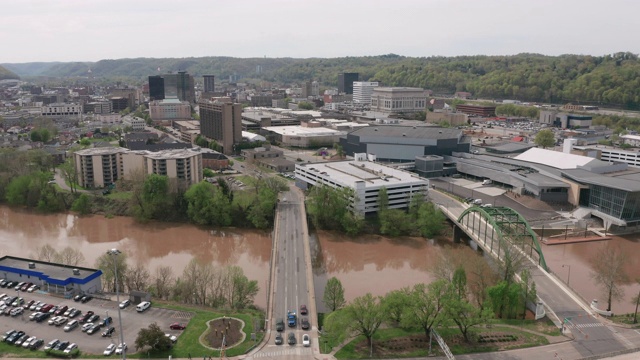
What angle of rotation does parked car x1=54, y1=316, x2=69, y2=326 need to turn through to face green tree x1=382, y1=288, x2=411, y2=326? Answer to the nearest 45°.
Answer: approximately 90° to its left

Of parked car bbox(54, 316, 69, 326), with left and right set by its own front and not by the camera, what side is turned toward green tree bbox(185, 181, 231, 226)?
back

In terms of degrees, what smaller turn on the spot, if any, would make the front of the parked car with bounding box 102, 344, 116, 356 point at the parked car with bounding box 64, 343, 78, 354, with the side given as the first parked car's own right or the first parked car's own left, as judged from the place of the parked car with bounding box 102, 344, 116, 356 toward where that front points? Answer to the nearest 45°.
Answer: approximately 90° to the first parked car's own right

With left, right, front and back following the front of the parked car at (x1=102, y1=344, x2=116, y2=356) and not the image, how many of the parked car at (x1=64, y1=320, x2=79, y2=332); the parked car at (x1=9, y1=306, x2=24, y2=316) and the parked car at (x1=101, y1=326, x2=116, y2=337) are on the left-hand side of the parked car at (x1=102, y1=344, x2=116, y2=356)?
0

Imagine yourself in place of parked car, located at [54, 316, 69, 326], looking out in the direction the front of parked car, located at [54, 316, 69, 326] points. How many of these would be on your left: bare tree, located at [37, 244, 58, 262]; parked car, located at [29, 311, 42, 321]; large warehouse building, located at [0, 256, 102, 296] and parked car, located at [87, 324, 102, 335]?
1

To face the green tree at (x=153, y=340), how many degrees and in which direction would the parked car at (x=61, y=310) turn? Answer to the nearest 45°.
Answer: approximately 90° to its left

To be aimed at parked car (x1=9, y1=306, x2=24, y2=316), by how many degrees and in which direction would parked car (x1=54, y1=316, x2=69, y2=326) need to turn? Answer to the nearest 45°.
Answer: approximately 90° to its right

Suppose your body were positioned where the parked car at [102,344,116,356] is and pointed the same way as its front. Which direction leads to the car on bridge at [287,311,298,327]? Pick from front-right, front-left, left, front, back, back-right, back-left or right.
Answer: back-left
